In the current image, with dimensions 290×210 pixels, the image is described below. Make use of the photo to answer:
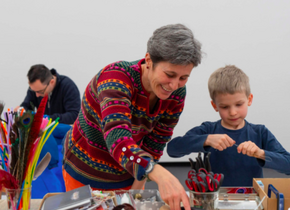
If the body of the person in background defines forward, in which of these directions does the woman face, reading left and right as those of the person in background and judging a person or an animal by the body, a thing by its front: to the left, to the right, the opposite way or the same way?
to the left

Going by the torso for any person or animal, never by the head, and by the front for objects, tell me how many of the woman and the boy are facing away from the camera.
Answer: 0

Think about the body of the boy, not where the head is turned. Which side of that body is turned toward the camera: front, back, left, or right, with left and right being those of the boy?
front

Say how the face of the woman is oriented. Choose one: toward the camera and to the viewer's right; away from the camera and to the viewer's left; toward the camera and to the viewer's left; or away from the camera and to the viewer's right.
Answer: toward the camera and to the viewer's right

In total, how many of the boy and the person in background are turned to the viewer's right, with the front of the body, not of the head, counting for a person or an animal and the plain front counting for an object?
0

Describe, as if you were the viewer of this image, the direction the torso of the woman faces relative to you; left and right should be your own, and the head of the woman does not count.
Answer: facing the viewer and to the right of the viewer

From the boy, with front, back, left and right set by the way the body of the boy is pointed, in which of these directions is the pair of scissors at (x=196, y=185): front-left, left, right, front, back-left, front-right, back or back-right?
front

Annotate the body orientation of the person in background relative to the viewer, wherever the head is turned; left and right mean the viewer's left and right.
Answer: facing the viewer and to the left of the viewer
